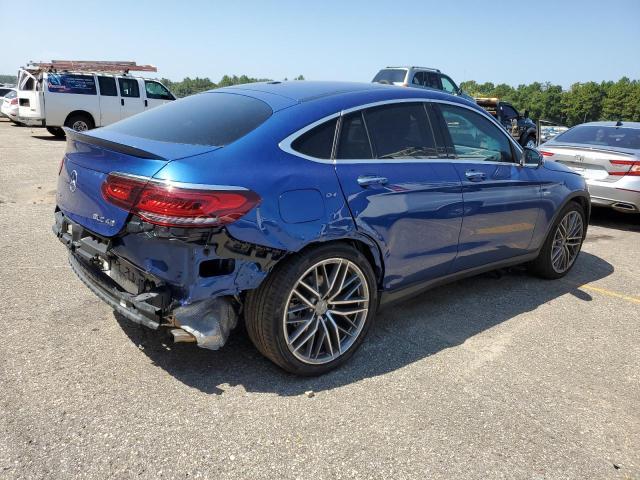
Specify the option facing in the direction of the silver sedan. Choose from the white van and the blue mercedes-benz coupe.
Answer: the blue mercedes-benz coupe

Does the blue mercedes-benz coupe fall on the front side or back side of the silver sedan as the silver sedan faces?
on the back side

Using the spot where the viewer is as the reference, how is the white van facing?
facing away from the viewer and to the right of the viewer

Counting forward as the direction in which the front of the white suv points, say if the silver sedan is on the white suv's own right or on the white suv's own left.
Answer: on the white suv's own right

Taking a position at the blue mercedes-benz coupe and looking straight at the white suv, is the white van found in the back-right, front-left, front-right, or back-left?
front-left

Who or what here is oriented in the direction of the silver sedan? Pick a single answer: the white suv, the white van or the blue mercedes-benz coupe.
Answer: the blue mercedes-benz coupe

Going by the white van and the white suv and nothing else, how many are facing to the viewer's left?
0

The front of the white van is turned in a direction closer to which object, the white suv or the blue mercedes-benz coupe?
the white suv

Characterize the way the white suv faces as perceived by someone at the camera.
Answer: facing away from the viewer and to the right of the viewer

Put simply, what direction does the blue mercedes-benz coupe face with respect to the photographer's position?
facing away from the viewer and to the right of the viewer

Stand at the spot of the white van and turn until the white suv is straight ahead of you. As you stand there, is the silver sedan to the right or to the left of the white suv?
right

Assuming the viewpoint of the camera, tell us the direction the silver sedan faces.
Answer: facing away from the viewer and to the right of the viewer

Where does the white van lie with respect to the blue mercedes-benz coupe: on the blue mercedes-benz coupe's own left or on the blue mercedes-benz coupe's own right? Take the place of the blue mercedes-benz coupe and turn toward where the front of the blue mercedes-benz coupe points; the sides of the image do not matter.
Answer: on the blue mercedes-benz coupe's own left
